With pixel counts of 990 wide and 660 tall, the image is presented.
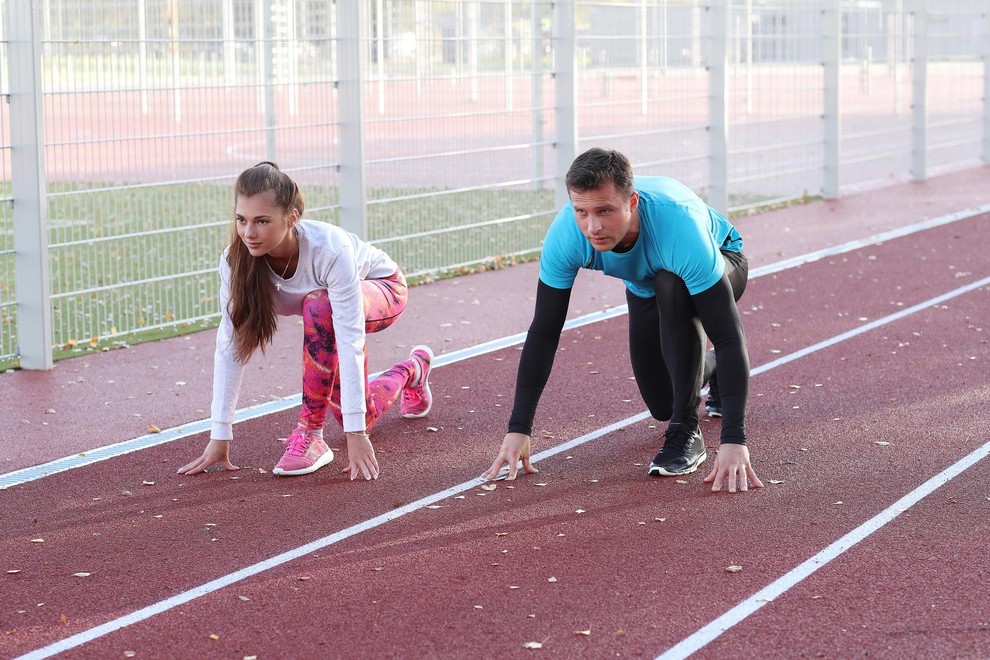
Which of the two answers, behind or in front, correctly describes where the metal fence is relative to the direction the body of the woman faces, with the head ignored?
behind

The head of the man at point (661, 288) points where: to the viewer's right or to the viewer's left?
to the viewer's left

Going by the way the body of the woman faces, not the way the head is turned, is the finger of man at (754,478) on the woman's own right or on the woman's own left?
on the woman's own left

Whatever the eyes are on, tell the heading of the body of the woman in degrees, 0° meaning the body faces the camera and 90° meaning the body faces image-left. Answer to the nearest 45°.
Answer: approximately 45°

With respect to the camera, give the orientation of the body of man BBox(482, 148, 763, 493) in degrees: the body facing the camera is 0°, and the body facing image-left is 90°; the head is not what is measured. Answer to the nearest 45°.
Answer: approximately 45°
